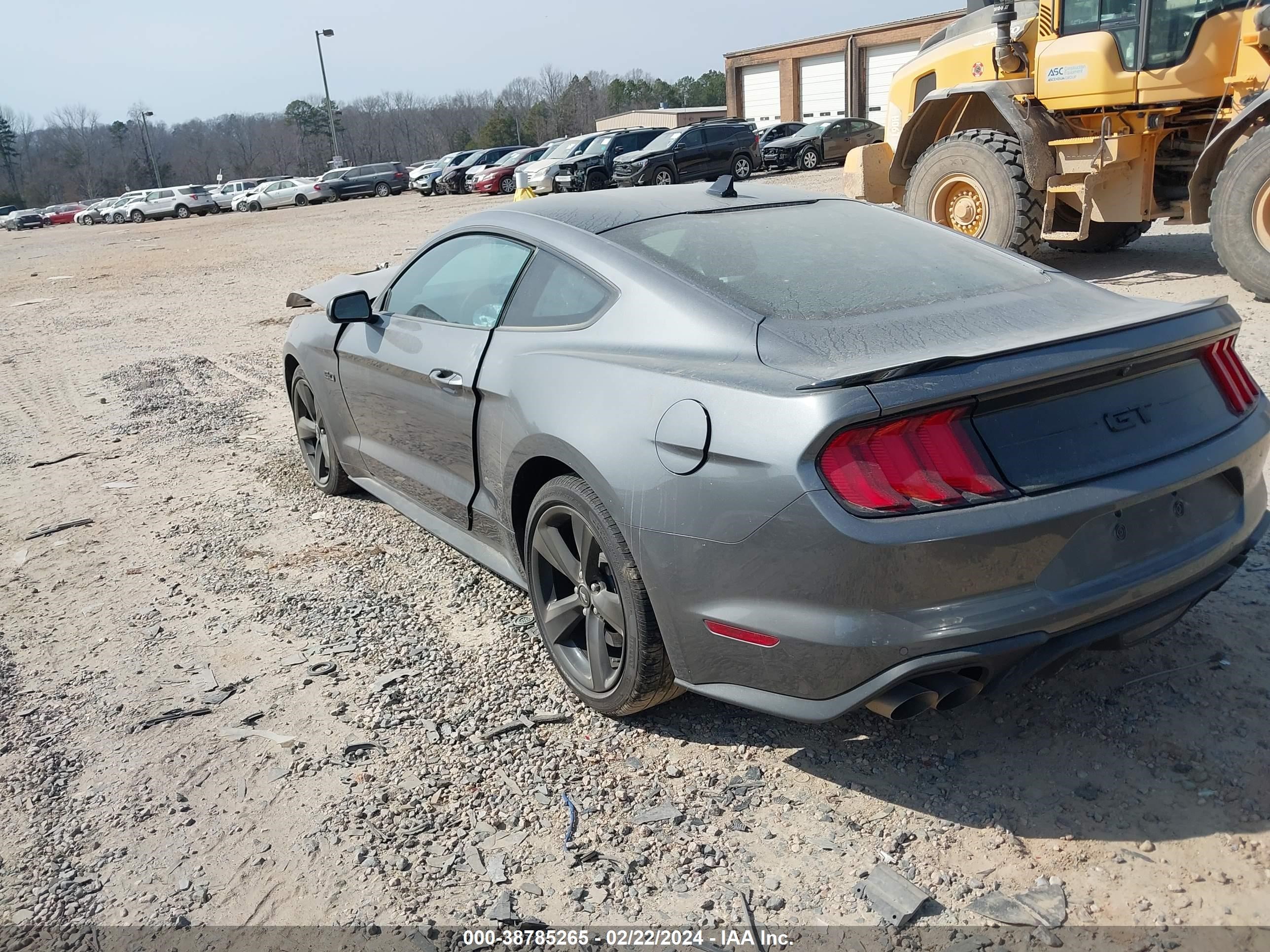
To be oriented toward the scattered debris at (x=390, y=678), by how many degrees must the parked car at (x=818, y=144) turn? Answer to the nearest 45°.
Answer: approximately 45° to its left

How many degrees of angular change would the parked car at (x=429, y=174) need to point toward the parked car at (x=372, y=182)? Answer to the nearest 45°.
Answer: approximately 90° to its right

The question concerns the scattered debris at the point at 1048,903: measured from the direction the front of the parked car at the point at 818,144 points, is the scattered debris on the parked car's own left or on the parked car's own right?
on the parked car's own left

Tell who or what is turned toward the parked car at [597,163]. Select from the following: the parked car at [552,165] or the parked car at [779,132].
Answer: the parked car at [779,132]

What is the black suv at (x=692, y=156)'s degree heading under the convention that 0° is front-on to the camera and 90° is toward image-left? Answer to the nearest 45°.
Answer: approximately 45°

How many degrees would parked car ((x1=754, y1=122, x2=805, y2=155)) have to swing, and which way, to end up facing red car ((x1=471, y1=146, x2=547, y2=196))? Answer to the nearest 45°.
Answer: approximately 45° to its right

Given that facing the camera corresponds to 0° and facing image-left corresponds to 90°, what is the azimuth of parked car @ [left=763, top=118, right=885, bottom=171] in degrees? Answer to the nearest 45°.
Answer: approximately 45°

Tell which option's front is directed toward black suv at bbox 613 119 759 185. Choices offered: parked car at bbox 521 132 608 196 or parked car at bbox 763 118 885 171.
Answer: parked car at bbox 763 118 885 171

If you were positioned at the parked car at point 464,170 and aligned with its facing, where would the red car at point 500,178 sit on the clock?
The red car is roughly at 10 o'clock from the parked car.

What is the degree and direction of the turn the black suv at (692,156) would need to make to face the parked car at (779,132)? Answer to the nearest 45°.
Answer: approximately 180°

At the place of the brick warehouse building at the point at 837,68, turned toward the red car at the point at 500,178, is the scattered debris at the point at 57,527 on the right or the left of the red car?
left
